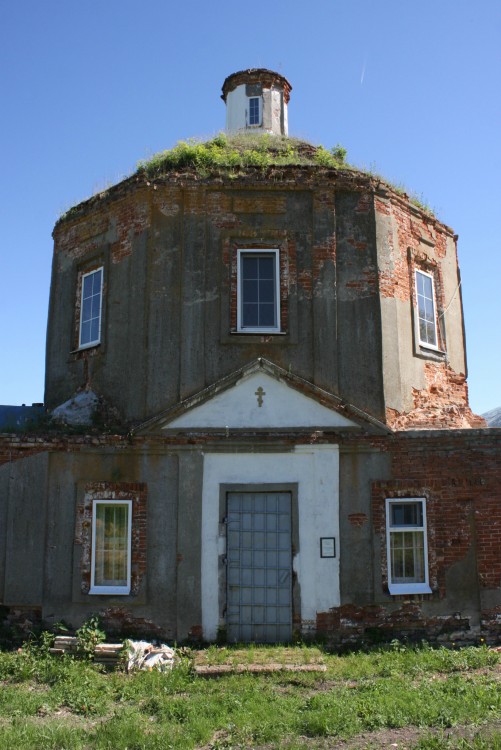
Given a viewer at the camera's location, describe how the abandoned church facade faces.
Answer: facing the viewer
